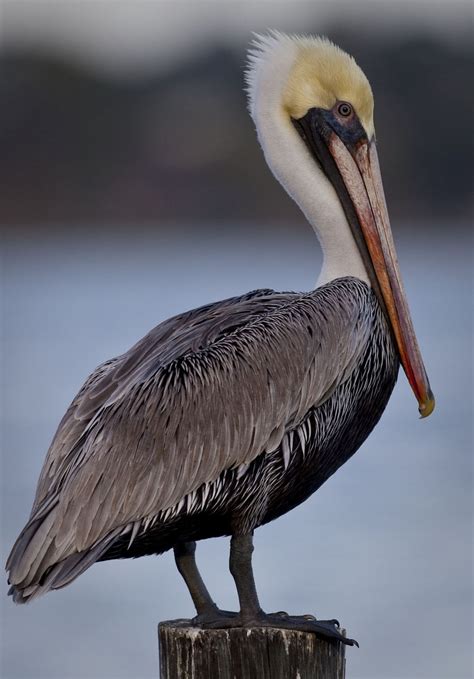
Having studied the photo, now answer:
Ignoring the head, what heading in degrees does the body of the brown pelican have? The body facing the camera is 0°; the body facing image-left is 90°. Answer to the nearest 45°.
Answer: approximately 270°
